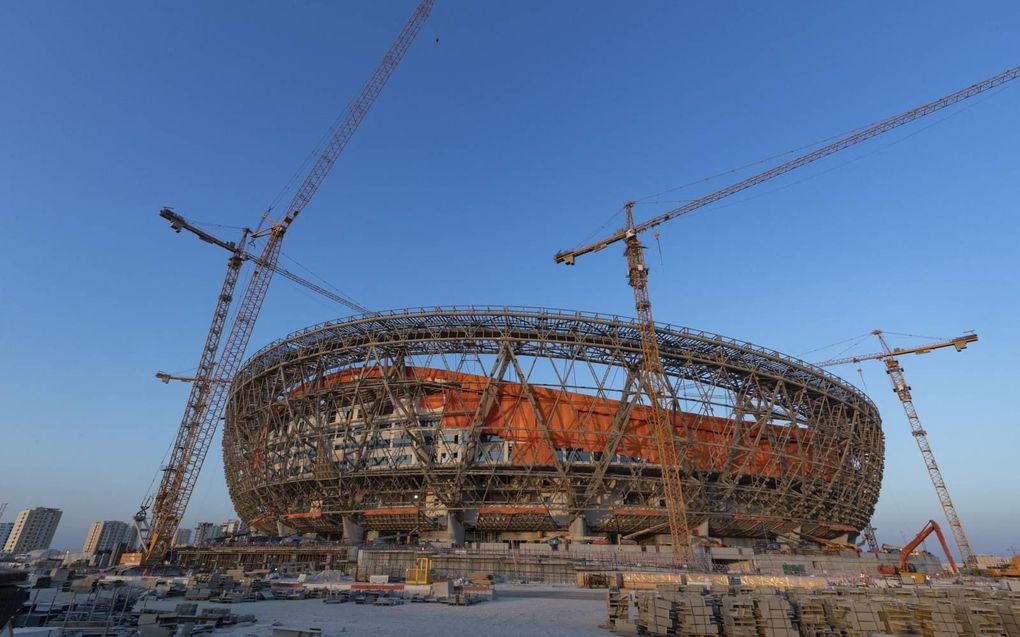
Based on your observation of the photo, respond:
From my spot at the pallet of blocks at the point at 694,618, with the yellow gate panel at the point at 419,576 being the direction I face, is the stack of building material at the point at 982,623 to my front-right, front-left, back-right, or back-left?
back-right
